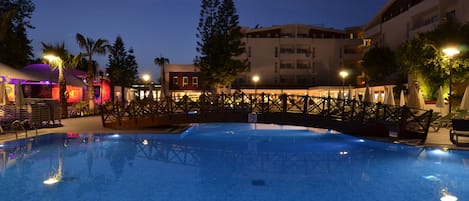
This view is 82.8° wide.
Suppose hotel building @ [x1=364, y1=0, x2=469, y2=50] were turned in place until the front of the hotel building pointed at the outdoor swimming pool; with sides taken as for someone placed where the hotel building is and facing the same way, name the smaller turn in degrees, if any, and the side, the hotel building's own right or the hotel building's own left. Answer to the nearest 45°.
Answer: approximately 45° to the hotel building's own left

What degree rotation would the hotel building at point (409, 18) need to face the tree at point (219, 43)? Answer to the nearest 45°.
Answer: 0° — it already faces it

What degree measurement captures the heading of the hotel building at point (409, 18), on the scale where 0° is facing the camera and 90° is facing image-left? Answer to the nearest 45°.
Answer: approximately 45°

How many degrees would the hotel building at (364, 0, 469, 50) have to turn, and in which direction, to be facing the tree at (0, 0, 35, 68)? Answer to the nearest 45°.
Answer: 0° — it already faces it

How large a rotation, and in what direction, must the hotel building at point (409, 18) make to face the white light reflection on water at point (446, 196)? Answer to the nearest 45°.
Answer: approximately 45° to its left

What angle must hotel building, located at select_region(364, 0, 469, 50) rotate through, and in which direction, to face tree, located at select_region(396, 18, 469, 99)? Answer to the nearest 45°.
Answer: approximately 45° to its left
